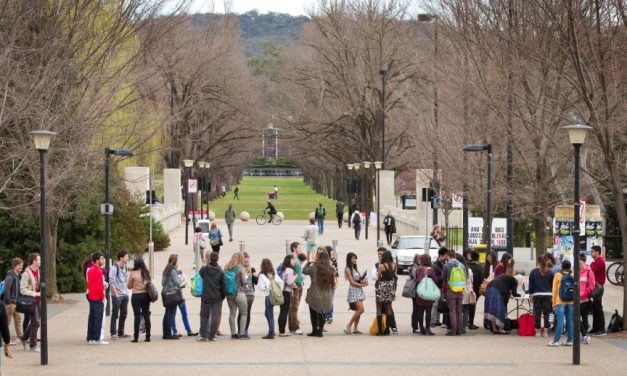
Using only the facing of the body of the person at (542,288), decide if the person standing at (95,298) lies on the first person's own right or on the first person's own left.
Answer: on the first person's own left

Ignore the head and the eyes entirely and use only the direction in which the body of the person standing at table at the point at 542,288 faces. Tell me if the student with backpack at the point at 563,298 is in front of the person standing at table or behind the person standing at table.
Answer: behind

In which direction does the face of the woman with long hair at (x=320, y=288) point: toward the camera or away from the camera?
away from the camera

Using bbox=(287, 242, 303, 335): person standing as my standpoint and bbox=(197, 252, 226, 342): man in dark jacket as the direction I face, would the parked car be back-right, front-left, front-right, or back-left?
back-right

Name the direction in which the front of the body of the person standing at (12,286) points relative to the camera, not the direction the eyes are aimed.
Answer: to the viewer's right
